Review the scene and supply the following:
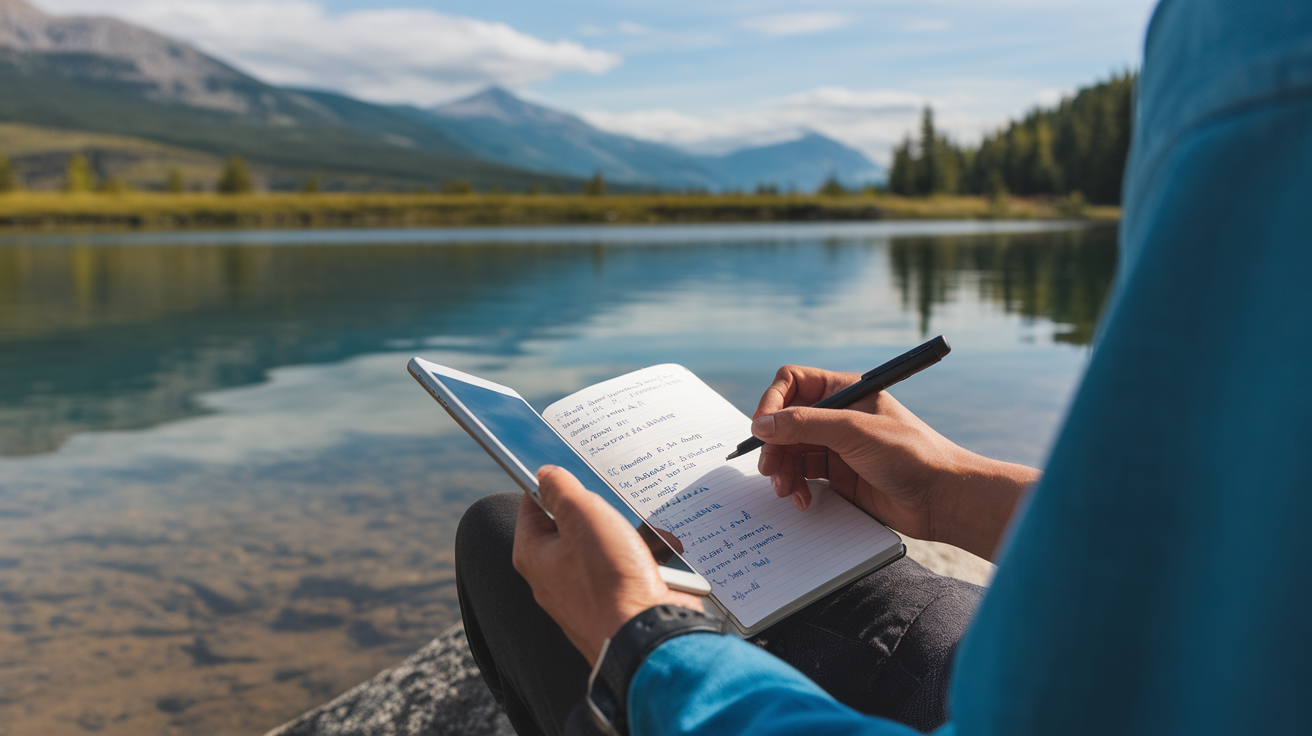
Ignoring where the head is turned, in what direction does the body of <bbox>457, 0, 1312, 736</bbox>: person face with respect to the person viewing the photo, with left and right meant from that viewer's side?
facing away from the viewer and to the left of the viewer
